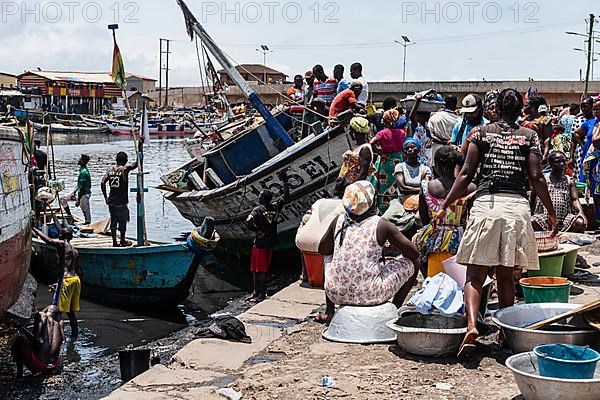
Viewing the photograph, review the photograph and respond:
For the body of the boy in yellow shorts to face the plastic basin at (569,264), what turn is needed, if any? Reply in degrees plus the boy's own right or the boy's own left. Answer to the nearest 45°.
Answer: approximately 180°

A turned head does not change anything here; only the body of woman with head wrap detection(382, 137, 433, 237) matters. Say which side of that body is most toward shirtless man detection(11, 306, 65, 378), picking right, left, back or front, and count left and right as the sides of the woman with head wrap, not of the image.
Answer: right

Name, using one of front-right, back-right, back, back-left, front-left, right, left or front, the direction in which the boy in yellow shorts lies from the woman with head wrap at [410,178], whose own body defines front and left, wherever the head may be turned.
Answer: right

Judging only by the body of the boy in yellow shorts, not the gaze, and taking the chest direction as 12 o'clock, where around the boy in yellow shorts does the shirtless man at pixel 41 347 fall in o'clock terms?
The shirtless man is roughly at 8 o'clock from the boy in yellow shorts.

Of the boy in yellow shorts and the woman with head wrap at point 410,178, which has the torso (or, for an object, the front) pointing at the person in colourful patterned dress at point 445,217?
the woman with head wrap at point 410,178

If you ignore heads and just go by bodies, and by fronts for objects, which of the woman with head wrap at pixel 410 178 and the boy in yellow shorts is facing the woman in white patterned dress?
the woman with head wrap

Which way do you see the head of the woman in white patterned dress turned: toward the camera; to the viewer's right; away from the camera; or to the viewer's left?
away from the camera

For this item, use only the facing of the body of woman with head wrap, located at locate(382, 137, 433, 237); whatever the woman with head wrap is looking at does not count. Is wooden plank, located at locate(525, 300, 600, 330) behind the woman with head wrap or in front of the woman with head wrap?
in front

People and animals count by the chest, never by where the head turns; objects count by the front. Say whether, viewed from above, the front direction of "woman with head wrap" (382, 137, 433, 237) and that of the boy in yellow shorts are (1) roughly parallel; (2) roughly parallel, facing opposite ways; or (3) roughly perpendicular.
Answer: roughly perpendicular

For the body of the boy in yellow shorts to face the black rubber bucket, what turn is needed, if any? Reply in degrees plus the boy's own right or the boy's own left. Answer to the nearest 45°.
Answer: approximately 135° to the boy's own left
